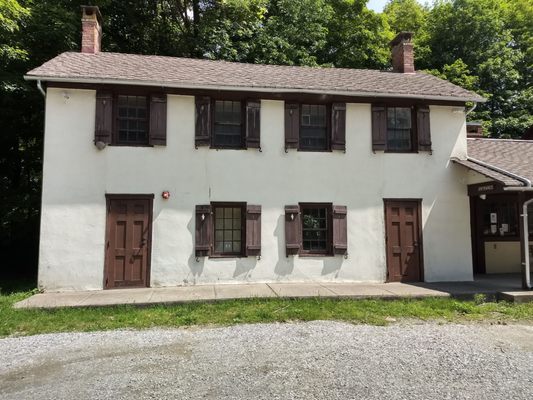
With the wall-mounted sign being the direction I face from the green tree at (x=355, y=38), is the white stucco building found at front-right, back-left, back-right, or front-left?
front-right

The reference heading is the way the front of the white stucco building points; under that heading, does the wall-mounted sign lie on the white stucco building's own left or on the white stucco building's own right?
on the white stucco building's own left

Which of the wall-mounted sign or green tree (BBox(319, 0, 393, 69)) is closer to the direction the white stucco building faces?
the wall-mounted sign

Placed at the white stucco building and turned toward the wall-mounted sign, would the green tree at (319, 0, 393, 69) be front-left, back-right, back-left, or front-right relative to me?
front-left

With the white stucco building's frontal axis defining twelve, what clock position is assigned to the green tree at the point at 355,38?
The green tree is roughly at 7 o'clock from the white stucco building.

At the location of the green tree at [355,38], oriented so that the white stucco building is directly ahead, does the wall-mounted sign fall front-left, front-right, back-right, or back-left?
front-left

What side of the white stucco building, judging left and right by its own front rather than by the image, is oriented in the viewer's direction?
front
